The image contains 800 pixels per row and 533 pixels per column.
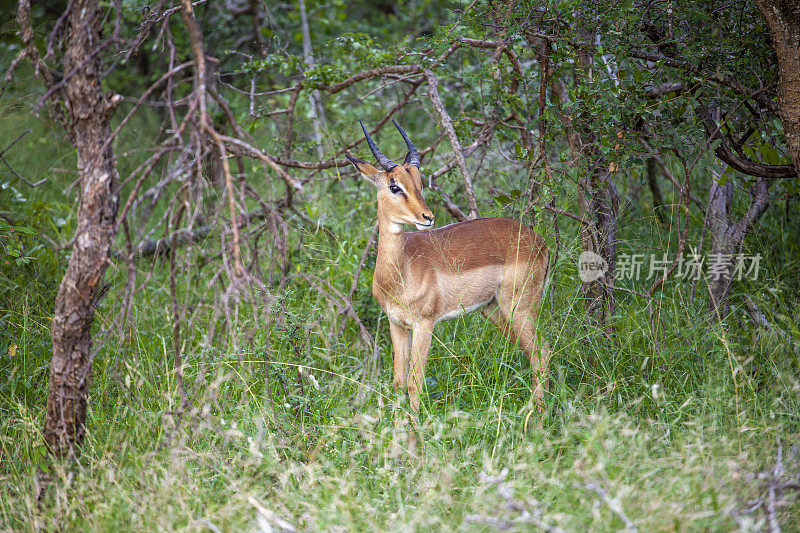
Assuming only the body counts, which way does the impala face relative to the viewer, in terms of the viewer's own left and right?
facing the viewer and to the left of the viewer

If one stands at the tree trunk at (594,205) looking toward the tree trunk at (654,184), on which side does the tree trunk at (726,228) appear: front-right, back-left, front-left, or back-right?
front-right

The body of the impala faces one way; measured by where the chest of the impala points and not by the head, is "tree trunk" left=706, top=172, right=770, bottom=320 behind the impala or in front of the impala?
behind

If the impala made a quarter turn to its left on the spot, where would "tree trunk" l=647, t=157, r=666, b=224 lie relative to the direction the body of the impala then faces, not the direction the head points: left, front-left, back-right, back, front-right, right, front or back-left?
left

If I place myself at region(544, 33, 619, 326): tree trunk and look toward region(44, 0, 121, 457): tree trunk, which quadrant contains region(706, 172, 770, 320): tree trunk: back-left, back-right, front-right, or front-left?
back-left

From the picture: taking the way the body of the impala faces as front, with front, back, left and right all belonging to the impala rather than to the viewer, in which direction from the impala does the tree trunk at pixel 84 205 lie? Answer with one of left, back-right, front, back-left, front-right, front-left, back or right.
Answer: front

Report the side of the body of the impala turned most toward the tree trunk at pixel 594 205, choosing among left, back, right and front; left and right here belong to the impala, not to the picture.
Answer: back
